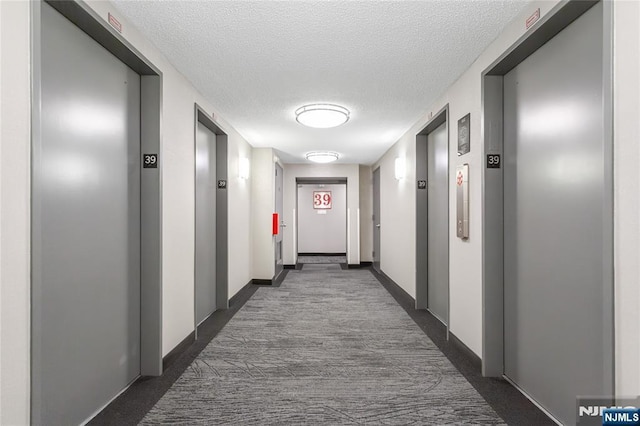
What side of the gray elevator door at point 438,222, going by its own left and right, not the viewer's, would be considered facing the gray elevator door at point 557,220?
left

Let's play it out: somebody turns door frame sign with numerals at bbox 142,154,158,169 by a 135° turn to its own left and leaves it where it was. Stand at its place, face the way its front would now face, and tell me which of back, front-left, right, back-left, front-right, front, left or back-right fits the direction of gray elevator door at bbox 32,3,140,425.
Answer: back

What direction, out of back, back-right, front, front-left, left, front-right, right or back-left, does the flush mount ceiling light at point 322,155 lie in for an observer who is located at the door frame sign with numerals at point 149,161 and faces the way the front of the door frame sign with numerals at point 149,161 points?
back-left

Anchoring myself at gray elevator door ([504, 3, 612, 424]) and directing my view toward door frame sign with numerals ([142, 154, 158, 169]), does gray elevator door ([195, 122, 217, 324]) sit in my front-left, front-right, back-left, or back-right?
front-right

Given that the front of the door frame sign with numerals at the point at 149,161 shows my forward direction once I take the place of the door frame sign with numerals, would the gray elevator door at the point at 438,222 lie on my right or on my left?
on my left

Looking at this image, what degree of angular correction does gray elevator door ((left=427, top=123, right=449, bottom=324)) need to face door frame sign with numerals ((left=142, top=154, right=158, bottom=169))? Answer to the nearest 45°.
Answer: approximately 45° to its left

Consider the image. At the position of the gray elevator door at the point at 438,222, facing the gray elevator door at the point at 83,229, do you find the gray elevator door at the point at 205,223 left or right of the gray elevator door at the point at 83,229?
right

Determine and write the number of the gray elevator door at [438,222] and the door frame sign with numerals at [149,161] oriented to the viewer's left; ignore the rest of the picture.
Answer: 1

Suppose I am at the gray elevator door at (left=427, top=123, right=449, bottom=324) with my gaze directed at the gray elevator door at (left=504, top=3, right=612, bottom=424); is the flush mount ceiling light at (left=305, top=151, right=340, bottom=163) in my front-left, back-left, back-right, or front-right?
back-right

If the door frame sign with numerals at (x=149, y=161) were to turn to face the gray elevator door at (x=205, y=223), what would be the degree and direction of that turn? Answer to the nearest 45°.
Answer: approximately 135° to its left

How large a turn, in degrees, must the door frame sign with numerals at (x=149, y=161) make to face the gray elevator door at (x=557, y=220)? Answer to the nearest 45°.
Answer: approximately 45° to its left

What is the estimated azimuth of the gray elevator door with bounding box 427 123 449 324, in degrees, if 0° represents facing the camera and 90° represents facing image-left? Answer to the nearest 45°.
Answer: approximately 90°
